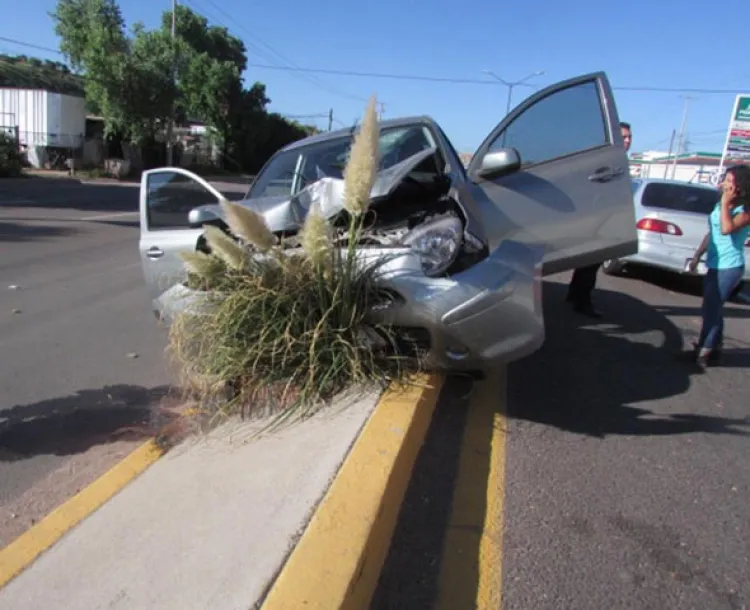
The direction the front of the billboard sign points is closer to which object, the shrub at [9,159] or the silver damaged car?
the silver damaged car

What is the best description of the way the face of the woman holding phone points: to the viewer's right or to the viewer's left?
to the viewer's left

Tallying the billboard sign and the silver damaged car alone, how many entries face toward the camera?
2

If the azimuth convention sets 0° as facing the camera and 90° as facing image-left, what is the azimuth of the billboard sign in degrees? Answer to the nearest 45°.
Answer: approximately 0°

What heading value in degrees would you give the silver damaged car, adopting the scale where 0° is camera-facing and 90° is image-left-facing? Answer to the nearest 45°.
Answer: approximately 0°

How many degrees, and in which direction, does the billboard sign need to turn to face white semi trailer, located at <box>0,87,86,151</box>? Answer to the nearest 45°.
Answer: approximately 90° to its right

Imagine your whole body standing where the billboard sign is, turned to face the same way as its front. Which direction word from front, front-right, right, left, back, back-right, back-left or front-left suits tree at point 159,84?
right

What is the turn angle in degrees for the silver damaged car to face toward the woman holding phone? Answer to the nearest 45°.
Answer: approximately 90° to its left

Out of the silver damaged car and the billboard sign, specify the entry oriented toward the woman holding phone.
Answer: the billboard sign

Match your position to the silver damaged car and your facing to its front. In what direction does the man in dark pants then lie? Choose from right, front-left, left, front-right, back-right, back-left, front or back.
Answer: back-left

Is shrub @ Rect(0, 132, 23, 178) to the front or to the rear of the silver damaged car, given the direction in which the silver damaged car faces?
to the rear

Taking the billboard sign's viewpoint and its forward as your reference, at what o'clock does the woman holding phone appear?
The woman holding phone is roughly at 12 o'clock from the billboard sign.
